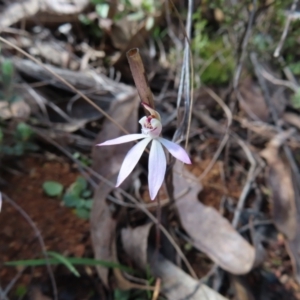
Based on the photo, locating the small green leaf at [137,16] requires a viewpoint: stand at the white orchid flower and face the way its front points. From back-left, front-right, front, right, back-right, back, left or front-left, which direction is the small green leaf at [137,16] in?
back-right

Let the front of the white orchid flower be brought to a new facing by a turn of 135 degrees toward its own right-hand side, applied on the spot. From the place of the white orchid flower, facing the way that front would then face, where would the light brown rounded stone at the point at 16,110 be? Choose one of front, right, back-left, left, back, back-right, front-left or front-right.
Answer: front-left

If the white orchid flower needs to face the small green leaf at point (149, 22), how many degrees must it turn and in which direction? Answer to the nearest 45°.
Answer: approximately 135° to its right
